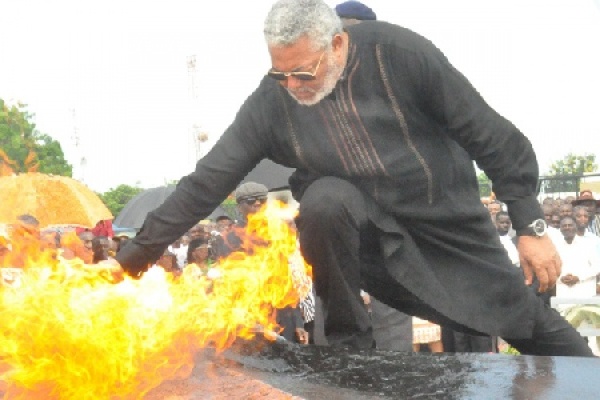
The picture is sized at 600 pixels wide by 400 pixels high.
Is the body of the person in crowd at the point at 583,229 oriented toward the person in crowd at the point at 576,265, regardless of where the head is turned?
yes

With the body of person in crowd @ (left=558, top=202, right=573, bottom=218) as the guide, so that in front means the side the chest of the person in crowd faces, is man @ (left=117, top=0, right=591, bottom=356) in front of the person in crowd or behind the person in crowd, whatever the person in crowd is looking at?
in front

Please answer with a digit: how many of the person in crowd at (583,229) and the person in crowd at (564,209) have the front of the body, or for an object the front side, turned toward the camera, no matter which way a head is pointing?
2

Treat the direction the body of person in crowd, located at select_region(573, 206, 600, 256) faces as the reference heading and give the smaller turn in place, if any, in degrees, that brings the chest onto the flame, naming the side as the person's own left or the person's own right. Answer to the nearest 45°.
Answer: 0° — they already face it

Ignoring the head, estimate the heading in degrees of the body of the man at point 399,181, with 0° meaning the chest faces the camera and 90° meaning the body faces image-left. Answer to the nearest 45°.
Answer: approximately 45°

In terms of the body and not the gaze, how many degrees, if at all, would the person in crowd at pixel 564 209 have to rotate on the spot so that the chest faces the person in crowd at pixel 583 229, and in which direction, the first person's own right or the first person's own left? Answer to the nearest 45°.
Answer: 0° — they already face them

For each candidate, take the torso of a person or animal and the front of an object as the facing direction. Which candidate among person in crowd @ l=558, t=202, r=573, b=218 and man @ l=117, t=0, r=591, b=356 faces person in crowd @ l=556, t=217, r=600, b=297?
person in crowd @ l=558, t=202, r=573, b=218

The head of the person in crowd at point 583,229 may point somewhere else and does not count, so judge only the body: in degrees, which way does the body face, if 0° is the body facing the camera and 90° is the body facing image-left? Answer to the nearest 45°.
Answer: approximately 0°
